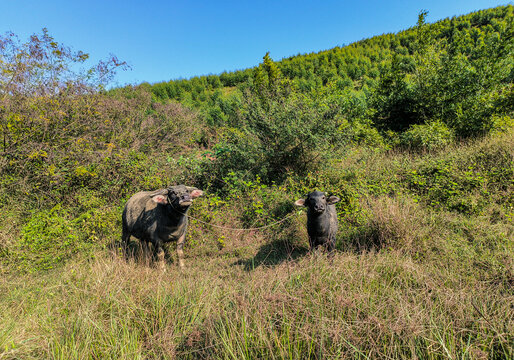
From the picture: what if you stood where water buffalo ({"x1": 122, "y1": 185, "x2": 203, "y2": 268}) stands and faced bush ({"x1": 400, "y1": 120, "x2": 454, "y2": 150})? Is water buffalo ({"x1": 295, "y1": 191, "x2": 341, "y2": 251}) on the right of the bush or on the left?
right

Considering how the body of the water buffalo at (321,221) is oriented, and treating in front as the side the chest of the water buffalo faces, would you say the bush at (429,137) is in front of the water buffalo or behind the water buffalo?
behind

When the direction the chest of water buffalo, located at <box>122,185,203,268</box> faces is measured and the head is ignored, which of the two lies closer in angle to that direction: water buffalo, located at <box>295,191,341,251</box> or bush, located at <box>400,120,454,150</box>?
the water buffalo

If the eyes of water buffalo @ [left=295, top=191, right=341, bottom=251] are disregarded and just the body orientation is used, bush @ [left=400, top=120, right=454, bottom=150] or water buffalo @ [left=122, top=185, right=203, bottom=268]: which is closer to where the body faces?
the water buffalo

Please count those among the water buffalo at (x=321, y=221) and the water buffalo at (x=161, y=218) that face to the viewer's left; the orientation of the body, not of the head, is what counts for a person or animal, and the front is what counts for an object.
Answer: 0

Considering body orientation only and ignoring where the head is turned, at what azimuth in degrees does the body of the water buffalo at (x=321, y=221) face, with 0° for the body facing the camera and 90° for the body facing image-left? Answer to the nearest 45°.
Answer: approximately 0°

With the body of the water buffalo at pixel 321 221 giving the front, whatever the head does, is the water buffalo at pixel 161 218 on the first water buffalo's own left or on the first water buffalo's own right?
on the first water buffalo's own right

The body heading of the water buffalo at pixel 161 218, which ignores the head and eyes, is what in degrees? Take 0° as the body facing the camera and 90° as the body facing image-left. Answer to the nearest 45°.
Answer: approximately 315°

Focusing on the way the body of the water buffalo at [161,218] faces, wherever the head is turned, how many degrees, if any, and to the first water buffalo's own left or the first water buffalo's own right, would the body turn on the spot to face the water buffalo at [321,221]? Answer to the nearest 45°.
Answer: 0° — it already faces it
